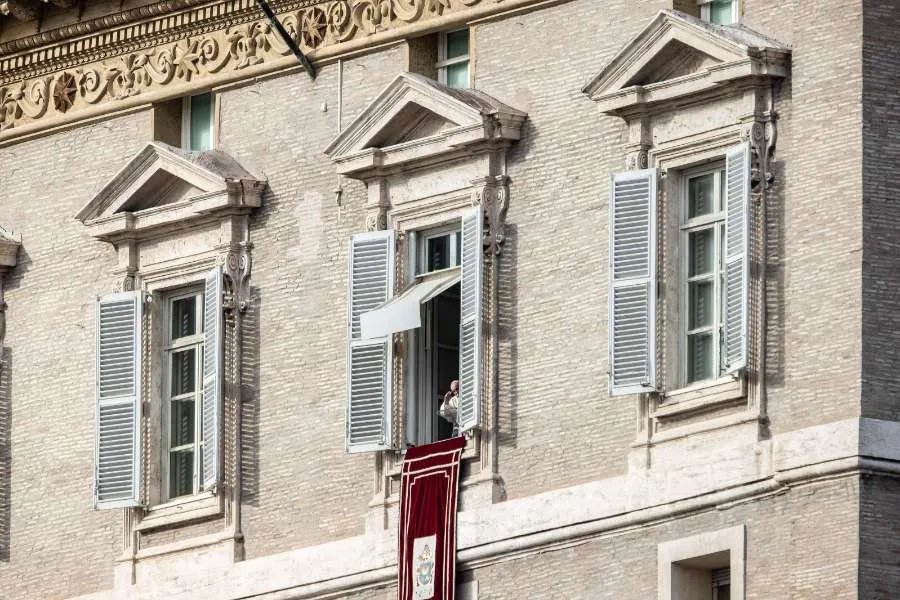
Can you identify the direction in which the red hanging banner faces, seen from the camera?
facing the viewer and to the left of the viewer
